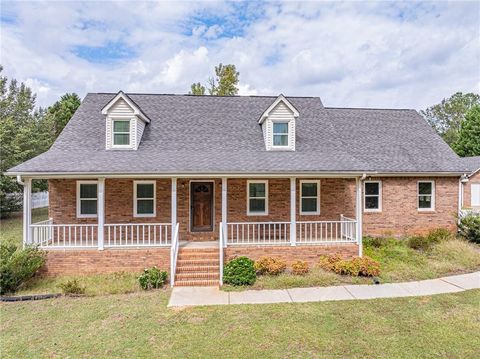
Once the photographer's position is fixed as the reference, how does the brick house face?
facing the viewer

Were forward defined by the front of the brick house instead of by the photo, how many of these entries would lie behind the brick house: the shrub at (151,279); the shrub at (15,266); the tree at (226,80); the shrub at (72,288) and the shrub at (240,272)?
1

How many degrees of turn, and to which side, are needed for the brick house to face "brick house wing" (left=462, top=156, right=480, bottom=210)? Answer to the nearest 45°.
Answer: approximately 90° to its left

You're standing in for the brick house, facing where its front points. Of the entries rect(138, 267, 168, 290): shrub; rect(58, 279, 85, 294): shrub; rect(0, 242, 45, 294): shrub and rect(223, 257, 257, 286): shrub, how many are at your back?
0

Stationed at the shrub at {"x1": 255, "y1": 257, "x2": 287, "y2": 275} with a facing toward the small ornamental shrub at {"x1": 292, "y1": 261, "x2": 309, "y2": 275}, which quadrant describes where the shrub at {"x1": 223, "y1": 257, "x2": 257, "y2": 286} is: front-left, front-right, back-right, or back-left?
back-right

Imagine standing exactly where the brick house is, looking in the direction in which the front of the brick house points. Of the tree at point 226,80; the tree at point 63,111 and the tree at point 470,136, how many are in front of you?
0

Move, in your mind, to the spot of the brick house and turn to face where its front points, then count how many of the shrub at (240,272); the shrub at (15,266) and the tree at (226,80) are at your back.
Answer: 1

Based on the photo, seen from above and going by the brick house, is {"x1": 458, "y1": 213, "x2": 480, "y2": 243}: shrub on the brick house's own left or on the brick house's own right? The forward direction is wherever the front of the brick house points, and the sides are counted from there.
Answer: on the brick house's own left

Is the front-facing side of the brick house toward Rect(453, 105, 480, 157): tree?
no

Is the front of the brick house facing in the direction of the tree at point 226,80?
no
